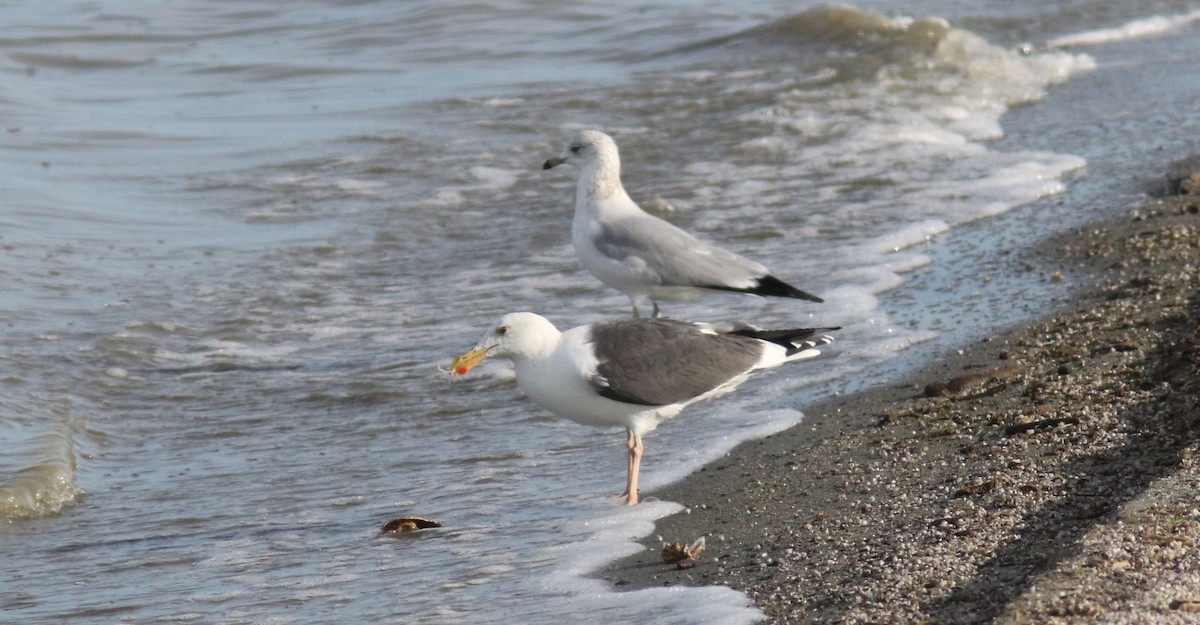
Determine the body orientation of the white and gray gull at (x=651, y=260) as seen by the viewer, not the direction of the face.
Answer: to the viewer's left

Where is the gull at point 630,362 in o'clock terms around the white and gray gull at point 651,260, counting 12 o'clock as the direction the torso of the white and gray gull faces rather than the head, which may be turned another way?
The gull is roughly at 9 o'clock from the white and gray gull.

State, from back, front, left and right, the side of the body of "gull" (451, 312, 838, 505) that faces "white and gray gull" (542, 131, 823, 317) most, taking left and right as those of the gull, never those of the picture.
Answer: right

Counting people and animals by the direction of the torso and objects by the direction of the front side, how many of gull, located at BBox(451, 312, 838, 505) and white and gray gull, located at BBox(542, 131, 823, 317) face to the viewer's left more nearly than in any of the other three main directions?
2

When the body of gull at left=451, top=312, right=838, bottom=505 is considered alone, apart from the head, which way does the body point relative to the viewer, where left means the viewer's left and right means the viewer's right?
facing to the left of the viewer
